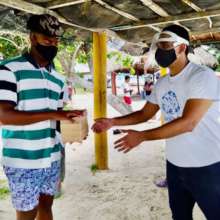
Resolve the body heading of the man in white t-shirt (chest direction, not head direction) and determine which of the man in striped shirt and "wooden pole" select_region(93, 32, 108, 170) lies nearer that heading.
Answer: the man in striped shirt

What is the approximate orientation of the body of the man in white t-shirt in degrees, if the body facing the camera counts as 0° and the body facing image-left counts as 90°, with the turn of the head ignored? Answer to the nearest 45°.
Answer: approximately 45°

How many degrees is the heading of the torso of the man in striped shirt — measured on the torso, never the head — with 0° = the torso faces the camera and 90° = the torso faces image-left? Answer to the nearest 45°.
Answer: approximately 315°

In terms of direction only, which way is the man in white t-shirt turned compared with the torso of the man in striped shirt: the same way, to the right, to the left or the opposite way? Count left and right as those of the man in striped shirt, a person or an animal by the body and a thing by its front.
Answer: to the right

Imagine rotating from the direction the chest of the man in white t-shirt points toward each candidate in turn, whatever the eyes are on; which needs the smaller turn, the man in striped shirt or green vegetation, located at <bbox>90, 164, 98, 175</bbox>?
the man in striped shirt
